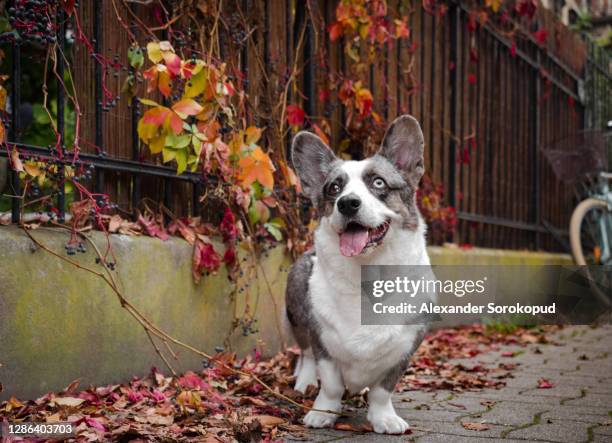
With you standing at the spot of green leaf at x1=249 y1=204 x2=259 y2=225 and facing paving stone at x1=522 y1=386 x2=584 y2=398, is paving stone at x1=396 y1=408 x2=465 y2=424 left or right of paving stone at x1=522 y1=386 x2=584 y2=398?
right

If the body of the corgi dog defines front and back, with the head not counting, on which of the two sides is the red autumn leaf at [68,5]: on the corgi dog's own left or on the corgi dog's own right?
on the corgi dog's own right

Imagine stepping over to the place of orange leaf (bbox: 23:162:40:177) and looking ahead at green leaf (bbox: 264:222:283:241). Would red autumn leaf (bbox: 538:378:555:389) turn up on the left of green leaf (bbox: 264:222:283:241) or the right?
right

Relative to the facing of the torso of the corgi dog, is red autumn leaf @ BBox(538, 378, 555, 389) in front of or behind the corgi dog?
behind

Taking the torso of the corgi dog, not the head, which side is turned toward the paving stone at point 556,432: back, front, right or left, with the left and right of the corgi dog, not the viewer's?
left

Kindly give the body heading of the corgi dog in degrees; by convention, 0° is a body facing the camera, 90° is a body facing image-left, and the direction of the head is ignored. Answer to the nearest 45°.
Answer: approximately 0°

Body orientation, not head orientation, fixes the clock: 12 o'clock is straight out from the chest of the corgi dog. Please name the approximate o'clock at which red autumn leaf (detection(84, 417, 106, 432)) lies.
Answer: The red autumn leaf is roughly at 2 o'clock from the corgi dog.

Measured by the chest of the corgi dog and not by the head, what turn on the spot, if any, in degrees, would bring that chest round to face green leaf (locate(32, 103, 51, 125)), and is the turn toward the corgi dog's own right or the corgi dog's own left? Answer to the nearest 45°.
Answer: approximately 135° to the corgi dog's own right

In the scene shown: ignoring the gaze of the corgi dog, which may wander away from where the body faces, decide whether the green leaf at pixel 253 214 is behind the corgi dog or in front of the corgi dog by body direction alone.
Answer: behind
